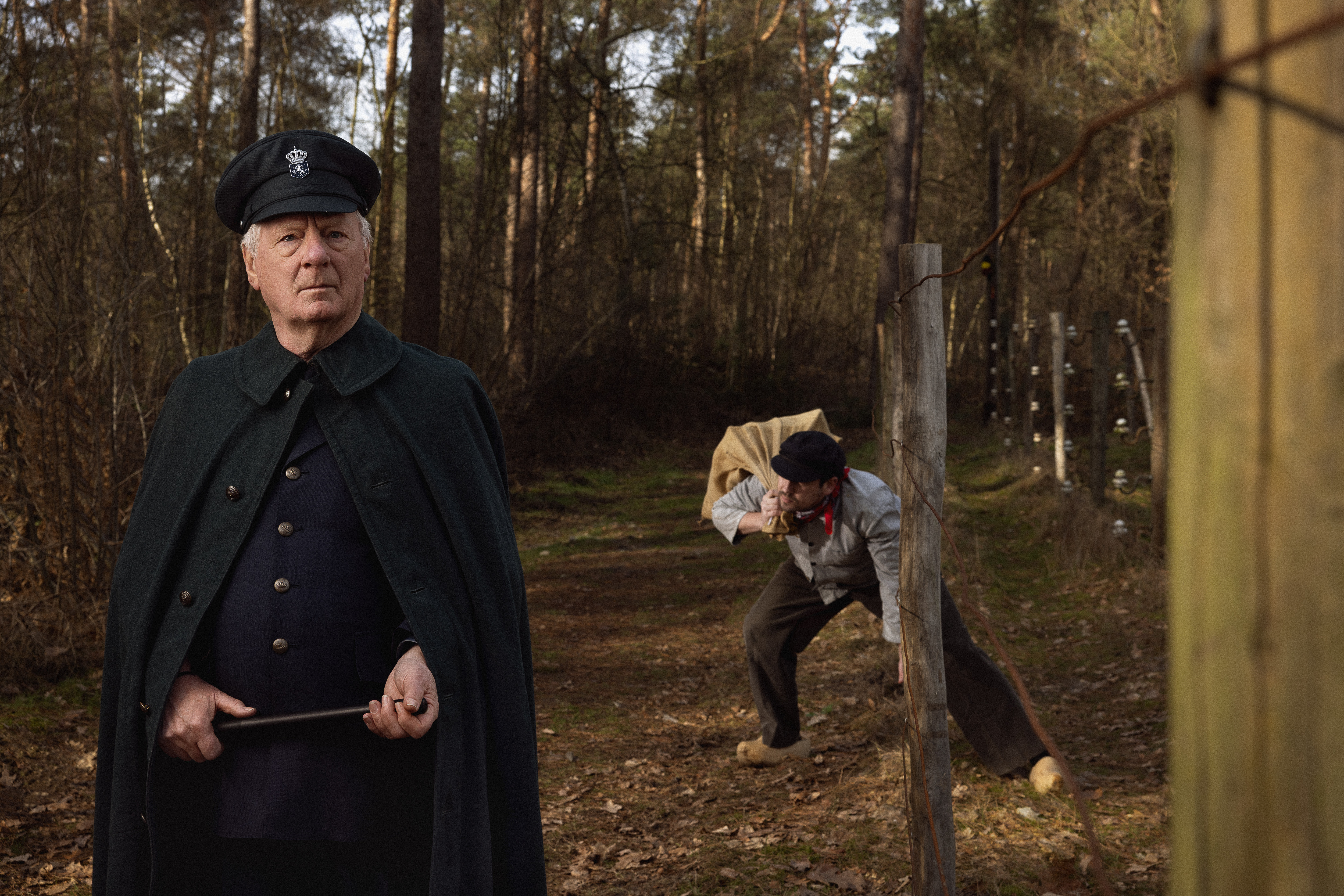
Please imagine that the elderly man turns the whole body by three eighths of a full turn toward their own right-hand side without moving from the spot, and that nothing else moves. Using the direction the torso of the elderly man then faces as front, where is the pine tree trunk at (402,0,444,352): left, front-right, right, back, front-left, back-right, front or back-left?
front-right

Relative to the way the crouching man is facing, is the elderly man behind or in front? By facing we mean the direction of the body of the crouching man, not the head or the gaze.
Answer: in front

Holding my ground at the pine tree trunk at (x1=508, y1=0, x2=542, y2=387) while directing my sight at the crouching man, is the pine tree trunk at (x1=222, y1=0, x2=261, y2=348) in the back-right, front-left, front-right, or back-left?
back-right

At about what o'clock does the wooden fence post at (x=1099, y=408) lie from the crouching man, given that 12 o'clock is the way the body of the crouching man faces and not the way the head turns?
The wooden fence post is roughly at 5 o'clock from the crouching man.

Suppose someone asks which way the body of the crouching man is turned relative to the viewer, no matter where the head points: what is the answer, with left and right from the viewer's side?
facing the viewer and to the left of the viewer

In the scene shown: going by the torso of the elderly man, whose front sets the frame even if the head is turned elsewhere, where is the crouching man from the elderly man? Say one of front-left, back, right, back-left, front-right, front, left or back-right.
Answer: back-left

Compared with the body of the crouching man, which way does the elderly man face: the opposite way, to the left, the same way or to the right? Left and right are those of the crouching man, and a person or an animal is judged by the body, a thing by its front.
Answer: to the left

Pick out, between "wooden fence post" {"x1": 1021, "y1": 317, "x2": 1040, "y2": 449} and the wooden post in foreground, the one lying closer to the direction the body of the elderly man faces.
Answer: the wooden post in foreground

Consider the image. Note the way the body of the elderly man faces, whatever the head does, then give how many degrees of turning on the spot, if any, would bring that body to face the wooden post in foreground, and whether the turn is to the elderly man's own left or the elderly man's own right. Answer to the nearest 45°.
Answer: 0° — they already face it

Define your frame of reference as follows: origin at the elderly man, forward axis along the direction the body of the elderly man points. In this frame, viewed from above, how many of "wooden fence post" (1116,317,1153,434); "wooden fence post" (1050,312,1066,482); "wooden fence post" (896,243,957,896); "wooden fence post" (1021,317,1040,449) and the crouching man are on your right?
0

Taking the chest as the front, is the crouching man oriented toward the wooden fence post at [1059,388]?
no

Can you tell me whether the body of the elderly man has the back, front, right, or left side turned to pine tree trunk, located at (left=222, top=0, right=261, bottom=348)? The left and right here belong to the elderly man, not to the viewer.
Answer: back

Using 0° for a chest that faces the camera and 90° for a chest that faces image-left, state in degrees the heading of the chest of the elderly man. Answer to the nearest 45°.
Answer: approximately 0°

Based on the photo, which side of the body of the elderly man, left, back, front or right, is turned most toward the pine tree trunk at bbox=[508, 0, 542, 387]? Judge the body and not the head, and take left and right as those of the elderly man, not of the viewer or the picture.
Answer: back

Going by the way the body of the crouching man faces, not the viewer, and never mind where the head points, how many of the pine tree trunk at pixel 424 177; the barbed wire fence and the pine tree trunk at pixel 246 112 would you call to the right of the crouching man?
2
